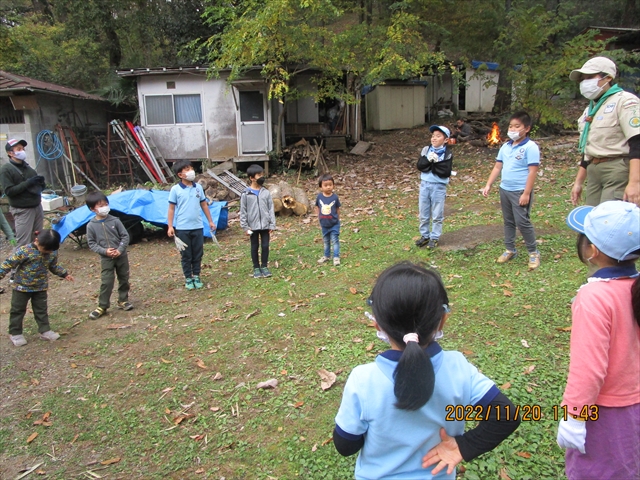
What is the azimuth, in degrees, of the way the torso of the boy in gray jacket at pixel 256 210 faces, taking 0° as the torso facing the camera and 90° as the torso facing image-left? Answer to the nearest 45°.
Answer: approximately 0°

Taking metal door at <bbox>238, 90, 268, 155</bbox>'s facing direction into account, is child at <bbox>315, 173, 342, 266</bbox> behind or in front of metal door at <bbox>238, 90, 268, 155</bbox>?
in front

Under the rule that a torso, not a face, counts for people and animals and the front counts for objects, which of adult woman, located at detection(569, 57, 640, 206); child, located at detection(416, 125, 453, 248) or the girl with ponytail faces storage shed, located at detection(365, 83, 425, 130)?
the girl with ponytail

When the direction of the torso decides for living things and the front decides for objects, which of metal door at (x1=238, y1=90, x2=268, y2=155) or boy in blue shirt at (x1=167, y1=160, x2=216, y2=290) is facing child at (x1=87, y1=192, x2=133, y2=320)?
the metal door

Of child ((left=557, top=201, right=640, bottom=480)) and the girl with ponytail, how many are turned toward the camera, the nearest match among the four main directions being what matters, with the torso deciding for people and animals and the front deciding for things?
0

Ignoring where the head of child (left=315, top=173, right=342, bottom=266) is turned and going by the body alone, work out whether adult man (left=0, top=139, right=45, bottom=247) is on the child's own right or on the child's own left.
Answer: on the child's own right

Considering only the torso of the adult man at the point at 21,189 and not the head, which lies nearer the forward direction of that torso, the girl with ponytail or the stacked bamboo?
the girl with ponytail

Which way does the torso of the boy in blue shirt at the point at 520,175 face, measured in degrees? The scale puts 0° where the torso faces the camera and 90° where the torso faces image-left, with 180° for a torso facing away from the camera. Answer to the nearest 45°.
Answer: approximately 45°

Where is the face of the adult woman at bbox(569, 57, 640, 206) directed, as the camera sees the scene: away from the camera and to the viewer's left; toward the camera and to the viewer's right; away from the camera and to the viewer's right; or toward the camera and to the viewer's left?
toward the camera and to the viewer's left

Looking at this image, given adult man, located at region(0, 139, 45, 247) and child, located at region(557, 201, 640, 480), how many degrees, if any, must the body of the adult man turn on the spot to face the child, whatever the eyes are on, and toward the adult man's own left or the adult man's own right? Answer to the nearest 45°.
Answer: approximately 45° to the adult man's own right

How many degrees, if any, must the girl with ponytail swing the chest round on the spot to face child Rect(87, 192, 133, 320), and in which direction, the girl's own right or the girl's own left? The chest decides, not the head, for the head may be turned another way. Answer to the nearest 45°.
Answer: approximately 45° to the girl's own left
